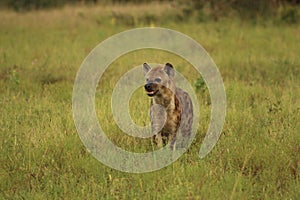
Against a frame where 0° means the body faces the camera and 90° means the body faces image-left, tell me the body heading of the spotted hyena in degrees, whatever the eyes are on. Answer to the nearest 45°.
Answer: approximately 45°

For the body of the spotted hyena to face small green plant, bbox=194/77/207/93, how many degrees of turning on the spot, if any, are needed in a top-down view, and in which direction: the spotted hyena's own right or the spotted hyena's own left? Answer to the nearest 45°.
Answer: approximately 135° to the spotted hyena's own right
